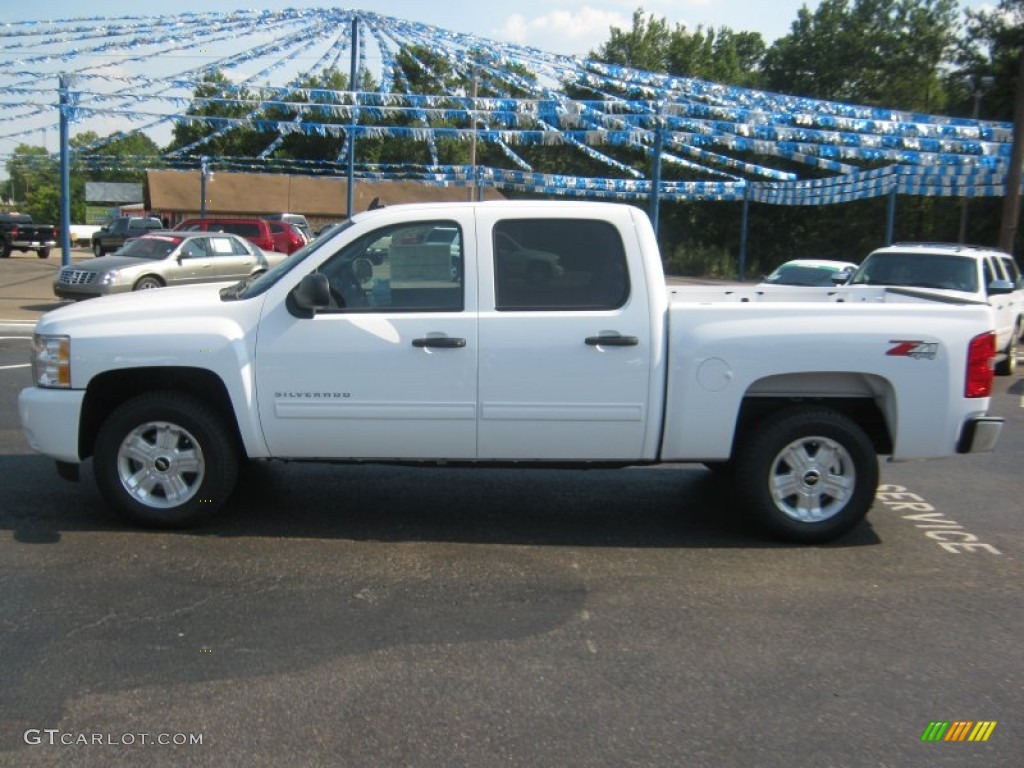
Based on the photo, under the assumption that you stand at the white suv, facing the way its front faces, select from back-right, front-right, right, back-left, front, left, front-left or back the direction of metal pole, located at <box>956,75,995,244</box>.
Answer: back-right

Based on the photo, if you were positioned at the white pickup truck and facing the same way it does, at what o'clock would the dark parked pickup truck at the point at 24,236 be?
The dark parked pickup truck is roughly at 2 o'clock from the white pickup truck.

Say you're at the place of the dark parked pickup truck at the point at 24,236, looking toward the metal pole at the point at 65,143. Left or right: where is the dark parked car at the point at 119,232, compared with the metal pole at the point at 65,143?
left

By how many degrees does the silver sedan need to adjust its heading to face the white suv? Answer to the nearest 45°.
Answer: approximately 90° to its left

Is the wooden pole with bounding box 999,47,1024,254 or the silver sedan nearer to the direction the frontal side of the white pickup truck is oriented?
the silver sedan

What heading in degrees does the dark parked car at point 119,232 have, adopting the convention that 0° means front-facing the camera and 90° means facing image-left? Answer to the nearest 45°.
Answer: approximately 45°

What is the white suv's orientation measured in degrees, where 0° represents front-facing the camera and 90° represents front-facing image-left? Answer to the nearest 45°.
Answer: approximately 45°

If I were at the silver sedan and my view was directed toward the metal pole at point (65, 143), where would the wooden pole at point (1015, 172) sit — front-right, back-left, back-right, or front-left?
back-right

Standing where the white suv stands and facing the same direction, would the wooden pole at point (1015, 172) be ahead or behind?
behind

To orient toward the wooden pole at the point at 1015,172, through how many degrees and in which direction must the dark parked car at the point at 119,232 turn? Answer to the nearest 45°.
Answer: approximately 90° to its left

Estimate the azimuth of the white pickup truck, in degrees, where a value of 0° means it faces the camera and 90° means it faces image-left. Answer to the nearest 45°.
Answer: approximately 90°
